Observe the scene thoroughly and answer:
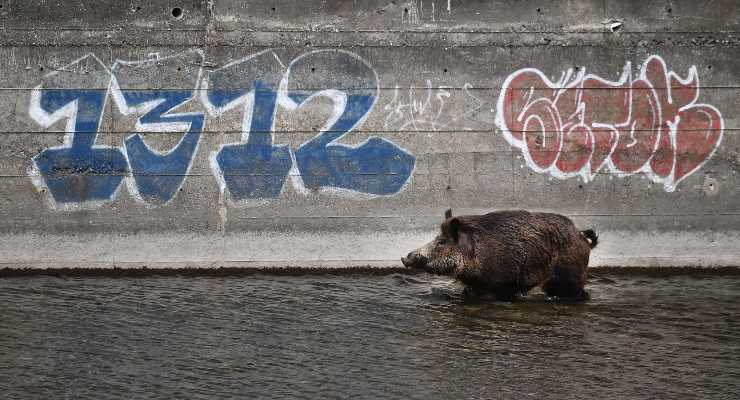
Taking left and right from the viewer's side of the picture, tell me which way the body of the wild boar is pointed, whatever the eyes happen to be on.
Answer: facing to the left of the viewer
